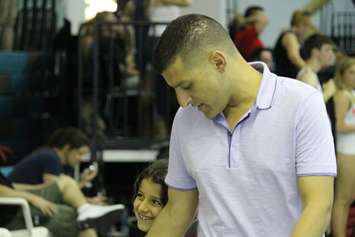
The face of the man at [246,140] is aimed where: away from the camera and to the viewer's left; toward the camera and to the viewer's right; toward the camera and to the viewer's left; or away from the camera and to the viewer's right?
toward the camera and to the viewer's left

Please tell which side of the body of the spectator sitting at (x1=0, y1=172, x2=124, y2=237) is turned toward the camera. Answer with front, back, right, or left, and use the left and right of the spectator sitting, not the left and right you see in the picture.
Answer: right

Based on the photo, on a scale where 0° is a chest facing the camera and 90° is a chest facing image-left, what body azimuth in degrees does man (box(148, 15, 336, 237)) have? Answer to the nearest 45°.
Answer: approximately 45°

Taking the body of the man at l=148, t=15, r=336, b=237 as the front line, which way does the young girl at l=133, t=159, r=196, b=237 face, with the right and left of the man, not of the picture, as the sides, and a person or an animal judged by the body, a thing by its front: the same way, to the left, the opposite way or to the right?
the same way

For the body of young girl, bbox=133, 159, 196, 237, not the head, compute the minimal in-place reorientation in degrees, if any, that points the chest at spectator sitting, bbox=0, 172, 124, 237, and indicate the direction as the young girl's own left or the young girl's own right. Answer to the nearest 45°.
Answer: approximately 135° to the young girl's own right

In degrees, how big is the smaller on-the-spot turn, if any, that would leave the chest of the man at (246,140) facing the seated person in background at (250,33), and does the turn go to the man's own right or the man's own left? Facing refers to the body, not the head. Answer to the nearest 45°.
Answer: approximately 135° to the man's own right

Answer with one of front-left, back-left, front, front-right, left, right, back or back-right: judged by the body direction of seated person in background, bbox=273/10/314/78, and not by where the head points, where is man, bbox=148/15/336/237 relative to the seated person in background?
right

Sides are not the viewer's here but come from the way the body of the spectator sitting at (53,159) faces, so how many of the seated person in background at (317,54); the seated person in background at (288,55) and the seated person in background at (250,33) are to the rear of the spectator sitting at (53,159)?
0

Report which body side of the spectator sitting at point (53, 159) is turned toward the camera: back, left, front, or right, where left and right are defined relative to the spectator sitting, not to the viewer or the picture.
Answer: right

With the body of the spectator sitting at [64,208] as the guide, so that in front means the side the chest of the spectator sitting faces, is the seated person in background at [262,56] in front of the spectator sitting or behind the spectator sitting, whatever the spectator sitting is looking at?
in front

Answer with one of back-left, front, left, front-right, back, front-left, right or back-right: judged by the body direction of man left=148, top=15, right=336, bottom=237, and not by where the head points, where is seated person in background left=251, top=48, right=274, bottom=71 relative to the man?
back-right
